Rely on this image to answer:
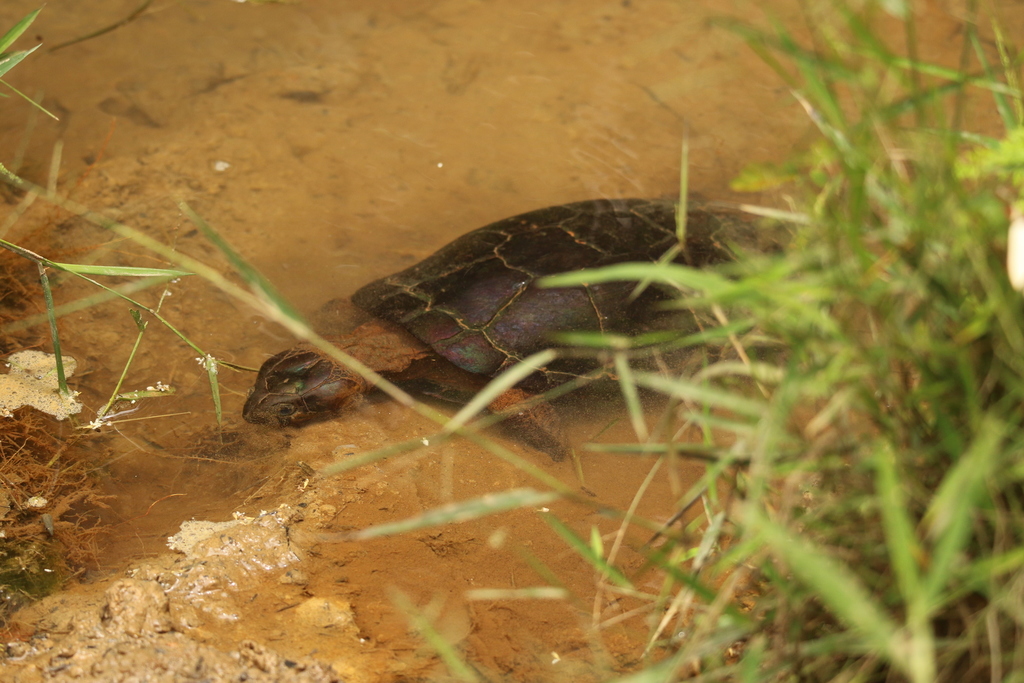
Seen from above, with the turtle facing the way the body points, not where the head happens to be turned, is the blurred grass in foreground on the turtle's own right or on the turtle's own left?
on the turtle's own left

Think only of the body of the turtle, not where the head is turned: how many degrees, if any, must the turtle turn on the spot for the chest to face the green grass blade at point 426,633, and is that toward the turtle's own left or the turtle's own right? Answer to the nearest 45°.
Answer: approximately 45° to the turtle's own left
